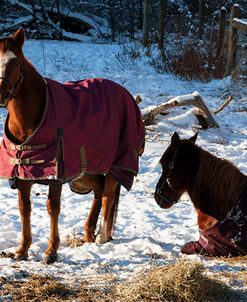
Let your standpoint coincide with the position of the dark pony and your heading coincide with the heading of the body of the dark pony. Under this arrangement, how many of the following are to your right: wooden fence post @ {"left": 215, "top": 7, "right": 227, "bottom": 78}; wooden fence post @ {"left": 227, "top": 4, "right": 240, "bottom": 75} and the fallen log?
3

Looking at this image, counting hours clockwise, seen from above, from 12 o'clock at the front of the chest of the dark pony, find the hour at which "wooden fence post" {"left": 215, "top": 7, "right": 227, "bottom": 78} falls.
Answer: The wooden fence post is roughly at 3 o'clock from the dark pony.

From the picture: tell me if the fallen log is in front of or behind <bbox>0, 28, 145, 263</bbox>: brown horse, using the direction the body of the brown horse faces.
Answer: behind

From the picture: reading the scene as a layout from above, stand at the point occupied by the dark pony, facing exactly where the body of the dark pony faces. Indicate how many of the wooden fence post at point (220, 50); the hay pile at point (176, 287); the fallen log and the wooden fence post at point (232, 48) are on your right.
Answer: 3

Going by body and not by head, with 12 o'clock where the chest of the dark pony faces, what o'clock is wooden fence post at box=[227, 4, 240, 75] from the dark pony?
The wooden fence post is roughly at 3 o'clock from the dark pony.

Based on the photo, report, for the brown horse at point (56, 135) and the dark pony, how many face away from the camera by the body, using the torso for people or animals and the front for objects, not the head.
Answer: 0

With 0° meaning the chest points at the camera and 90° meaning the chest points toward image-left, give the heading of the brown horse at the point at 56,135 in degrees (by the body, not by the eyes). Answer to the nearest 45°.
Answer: approximately 45°

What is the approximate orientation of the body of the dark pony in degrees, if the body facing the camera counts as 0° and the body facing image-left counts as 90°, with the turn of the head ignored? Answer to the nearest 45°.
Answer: approximately 90°

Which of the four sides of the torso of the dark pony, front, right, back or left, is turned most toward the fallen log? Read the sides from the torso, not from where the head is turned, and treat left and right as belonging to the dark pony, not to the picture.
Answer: right

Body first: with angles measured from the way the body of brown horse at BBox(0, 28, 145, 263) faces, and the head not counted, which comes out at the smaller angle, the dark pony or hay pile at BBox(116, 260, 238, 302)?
the hay pile

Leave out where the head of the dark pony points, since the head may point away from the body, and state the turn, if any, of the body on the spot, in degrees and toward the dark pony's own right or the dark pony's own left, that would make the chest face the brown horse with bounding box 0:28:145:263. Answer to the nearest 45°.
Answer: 0° — it already faces it

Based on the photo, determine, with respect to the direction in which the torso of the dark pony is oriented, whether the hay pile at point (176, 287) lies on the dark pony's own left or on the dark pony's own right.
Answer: on the dark pony's own left
